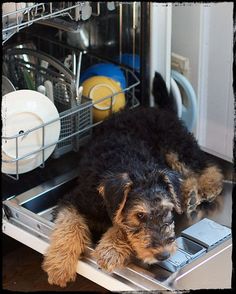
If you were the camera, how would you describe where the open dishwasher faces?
facing the viewer and to the right of the viewer

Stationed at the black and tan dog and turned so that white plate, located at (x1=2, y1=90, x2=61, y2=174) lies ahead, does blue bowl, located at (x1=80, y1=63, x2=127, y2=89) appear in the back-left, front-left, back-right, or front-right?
front-right

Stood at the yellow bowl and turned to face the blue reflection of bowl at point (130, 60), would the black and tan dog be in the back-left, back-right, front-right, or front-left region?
back-right
